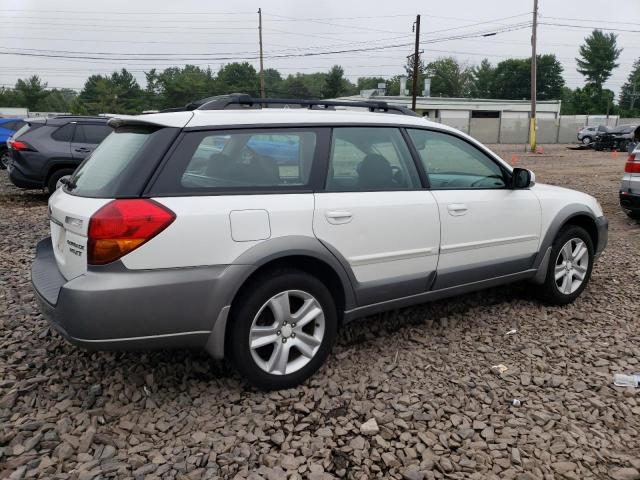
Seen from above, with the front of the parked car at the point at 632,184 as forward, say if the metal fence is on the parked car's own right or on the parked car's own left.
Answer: on the parked car's own left

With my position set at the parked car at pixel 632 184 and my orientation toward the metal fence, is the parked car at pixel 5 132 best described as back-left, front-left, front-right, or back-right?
front-left

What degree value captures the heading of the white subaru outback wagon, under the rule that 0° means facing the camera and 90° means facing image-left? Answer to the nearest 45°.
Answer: approximately 225°

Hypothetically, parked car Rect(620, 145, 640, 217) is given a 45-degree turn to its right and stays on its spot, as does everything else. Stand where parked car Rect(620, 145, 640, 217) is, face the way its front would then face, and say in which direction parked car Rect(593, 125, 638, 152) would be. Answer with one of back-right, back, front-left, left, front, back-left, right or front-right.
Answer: left

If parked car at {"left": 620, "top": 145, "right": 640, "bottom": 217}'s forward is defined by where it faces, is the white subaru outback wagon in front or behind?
behind

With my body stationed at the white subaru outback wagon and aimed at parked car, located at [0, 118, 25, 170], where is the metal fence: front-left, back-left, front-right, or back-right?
front-right

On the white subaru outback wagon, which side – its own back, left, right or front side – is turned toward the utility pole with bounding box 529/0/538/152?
front

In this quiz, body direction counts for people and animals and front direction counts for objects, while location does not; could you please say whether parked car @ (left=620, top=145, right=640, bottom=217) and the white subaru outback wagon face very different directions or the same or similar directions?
same or similar directions

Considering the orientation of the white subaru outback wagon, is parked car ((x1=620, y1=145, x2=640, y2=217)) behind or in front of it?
in front

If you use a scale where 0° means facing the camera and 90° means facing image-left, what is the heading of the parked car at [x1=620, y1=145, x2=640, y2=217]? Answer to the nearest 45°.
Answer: approximately 225°

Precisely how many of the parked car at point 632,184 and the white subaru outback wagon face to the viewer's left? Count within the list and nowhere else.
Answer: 0

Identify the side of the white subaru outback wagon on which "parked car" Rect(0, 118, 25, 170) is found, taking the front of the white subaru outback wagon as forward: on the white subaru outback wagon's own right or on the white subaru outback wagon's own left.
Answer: on the white subaru outback wagon's own left

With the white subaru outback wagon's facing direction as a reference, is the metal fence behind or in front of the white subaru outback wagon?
in front

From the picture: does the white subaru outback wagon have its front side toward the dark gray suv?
no
